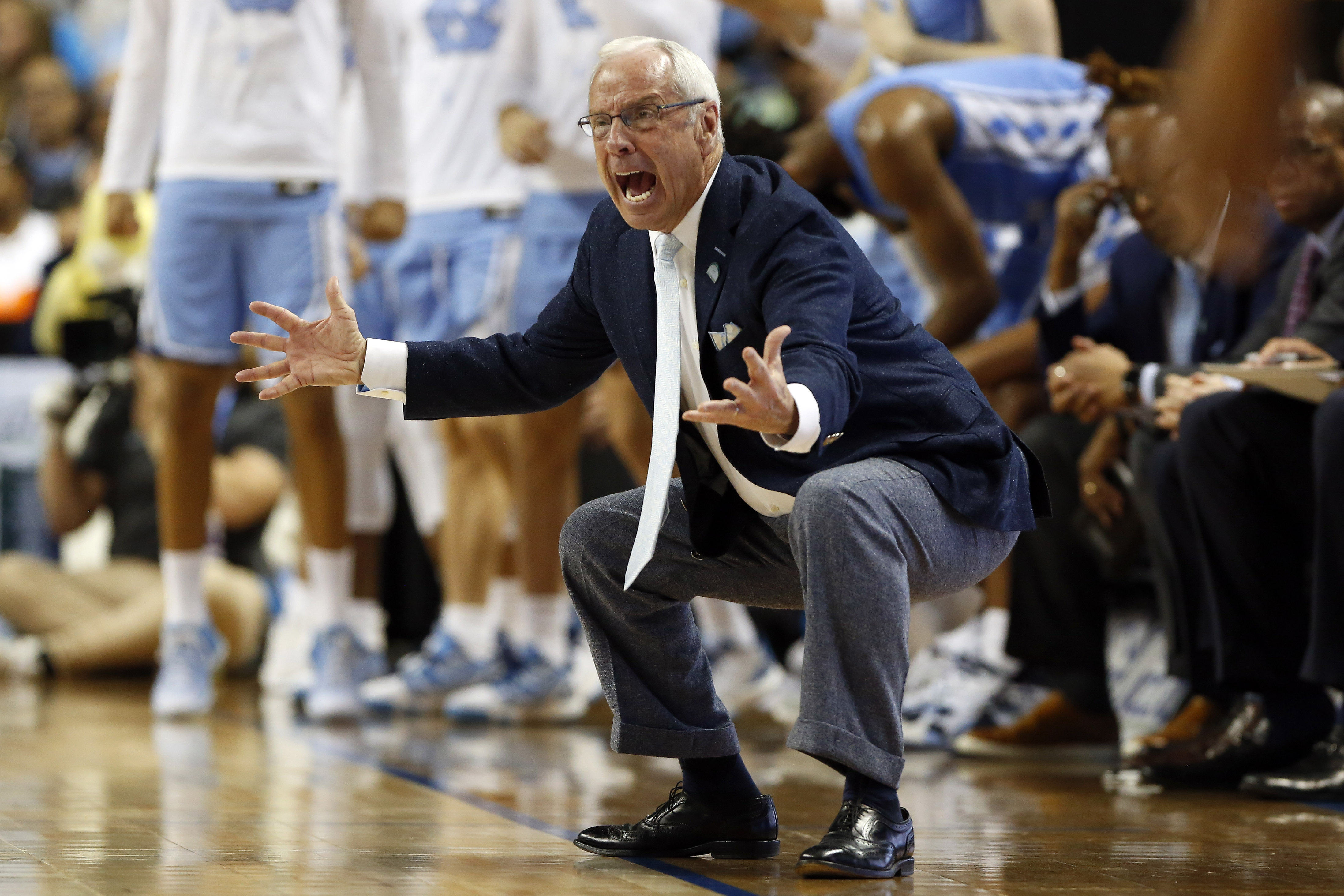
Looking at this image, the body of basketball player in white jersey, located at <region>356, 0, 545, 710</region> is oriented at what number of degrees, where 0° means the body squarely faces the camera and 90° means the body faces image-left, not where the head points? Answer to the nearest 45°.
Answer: approximately 45°

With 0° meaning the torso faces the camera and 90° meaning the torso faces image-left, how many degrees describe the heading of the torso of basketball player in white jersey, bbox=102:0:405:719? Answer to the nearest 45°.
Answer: approximately 0°

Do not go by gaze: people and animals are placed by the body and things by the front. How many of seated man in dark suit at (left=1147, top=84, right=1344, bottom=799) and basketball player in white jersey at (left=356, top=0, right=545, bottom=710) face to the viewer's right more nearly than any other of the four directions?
0

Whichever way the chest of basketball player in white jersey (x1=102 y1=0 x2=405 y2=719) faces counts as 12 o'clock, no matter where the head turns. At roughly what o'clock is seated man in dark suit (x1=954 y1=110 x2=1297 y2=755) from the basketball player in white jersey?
The seated man in dark suit is roughly at 10 o'clock from the basketball player in white jersey.

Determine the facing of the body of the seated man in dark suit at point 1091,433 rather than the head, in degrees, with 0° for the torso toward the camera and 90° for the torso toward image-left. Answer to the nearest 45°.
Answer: approximately 45°
